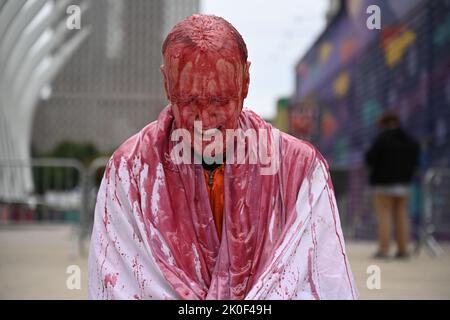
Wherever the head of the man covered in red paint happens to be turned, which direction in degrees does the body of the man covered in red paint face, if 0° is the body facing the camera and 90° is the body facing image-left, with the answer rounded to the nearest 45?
approximately 0°

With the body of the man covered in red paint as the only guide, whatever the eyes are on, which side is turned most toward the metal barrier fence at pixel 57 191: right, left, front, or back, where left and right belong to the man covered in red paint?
back

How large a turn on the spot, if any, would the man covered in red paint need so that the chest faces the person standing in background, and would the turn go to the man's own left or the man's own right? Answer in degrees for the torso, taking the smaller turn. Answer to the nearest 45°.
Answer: approximately 180°
